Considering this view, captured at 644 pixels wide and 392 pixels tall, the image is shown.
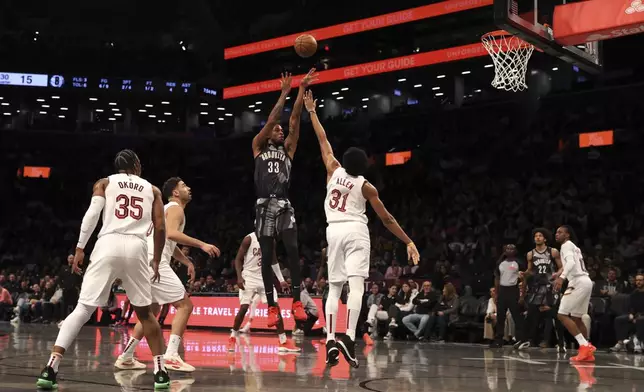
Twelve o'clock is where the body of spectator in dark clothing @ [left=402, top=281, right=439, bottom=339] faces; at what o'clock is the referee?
The referee is roughly at 9 o'clock from the spectator in dark clothing.

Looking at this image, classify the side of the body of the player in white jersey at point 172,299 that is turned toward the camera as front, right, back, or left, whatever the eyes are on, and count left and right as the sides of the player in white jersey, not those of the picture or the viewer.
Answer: right

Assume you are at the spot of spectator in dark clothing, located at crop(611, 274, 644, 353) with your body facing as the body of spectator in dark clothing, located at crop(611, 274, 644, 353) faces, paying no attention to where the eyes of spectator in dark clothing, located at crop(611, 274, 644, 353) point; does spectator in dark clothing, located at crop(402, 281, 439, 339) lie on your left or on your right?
on your right

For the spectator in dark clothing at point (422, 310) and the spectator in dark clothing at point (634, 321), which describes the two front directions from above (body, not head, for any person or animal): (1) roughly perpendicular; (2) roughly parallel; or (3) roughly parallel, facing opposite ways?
roughly parallel

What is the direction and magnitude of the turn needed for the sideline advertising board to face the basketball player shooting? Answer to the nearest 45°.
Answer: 0° — it already faces them

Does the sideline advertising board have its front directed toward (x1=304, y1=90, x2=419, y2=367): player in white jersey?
yes

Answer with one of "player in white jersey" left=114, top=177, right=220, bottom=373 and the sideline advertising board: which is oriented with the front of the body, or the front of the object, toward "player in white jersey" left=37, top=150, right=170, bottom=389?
the sideline advertising board

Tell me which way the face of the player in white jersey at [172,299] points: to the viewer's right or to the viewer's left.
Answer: to the viewer's right

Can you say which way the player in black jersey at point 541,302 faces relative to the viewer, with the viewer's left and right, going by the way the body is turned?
facing the viewer

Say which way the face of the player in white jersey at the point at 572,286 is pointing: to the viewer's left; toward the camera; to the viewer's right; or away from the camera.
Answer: to the viewer's left

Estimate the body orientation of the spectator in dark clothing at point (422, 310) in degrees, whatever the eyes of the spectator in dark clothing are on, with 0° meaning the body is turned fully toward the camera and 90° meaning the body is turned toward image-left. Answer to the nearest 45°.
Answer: approximately 45°

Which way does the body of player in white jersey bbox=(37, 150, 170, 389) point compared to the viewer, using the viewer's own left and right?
facing away from the viewer

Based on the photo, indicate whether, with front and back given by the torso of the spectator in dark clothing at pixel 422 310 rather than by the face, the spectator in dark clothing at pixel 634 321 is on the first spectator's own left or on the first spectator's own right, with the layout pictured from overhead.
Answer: on the first spectator's own left

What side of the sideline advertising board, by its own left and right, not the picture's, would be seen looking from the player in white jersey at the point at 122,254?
front
